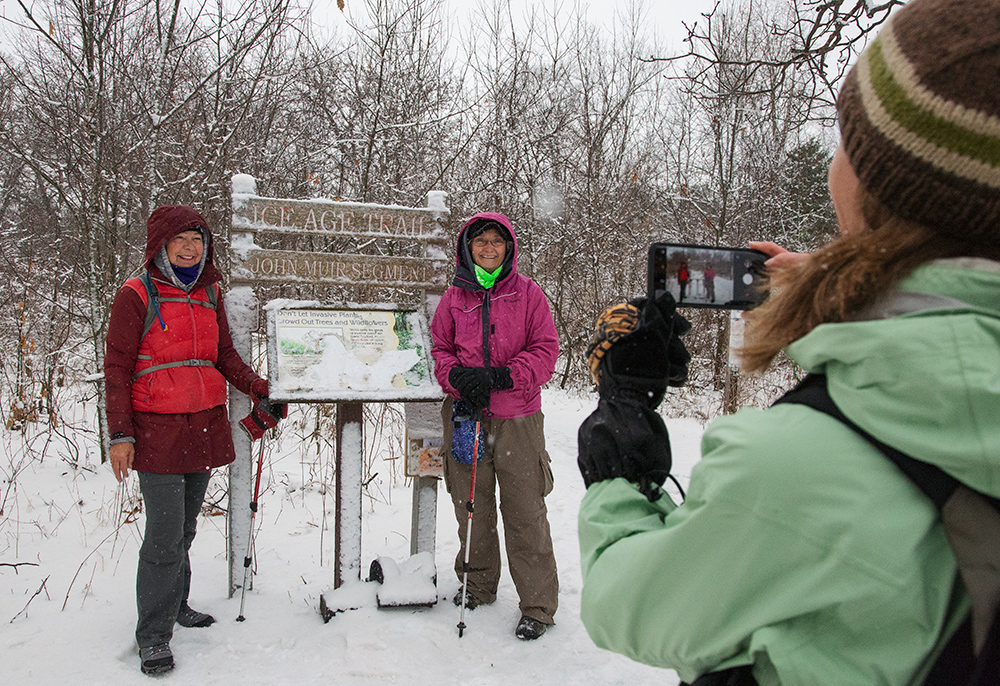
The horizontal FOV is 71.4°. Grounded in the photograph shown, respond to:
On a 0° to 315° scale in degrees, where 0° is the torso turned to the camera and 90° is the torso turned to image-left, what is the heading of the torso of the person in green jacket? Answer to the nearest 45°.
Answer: approximately 135°

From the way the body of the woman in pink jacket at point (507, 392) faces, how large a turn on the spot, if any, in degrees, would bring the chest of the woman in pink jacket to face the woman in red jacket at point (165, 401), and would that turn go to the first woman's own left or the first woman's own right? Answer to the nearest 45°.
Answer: approximately 90° to the first woman's own right

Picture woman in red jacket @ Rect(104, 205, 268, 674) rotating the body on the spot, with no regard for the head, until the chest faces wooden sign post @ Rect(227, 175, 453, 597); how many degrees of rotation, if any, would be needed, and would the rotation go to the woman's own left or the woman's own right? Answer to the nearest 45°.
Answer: approximately 45° to the woman's own left

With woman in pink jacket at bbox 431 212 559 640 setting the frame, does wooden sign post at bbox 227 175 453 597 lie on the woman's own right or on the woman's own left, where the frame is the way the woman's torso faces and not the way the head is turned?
on the woman's own right

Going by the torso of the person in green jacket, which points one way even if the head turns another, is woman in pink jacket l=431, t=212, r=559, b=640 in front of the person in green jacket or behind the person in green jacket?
in front

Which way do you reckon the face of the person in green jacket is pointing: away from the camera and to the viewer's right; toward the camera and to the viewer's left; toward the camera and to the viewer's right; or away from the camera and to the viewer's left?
away from the camera and to the viewer's left

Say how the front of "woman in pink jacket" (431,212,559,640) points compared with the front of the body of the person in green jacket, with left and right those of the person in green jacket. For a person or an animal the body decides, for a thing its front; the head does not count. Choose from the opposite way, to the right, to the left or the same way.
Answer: the opposite way

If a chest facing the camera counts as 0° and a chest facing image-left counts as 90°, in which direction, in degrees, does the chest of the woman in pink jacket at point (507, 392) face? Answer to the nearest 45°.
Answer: approximately 0°

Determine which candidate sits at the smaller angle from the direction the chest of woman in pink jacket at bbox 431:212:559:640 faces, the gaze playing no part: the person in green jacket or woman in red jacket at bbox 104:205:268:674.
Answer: the person in green jacket

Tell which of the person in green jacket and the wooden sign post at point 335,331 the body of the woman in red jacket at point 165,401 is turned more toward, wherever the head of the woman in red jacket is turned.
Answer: the person in green jacket

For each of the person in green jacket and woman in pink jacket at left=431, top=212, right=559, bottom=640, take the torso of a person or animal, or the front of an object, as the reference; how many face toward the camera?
1

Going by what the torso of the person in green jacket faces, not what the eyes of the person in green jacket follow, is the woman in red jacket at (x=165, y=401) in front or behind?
in front

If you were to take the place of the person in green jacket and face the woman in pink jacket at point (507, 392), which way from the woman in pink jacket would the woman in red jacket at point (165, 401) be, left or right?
left

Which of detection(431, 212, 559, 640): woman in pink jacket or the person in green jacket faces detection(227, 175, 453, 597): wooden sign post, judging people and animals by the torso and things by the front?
the person in green jacket

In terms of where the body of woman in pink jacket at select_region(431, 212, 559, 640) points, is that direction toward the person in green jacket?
yes
